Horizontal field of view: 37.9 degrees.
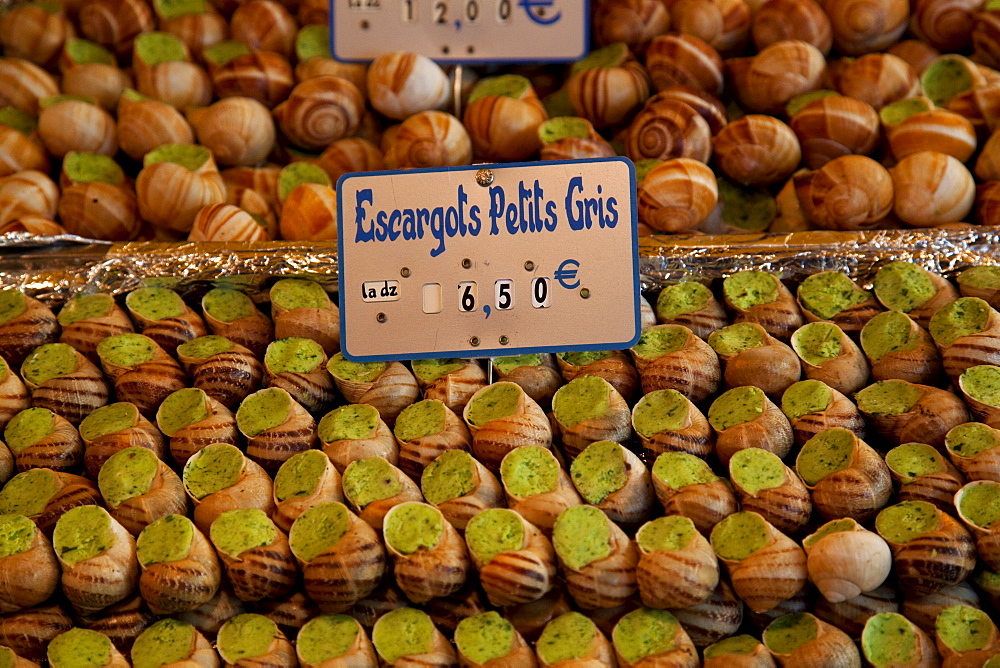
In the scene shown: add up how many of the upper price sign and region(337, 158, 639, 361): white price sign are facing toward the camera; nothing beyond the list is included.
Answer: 2

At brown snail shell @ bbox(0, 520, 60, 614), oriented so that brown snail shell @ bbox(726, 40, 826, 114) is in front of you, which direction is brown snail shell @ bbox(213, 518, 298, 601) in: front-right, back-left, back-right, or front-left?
front-right

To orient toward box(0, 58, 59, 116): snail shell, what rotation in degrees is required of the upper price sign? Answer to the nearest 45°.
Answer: approximately 90° to its right

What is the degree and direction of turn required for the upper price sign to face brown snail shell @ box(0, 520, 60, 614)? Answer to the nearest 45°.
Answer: approximately 45° to its right

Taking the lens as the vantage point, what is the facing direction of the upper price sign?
facing the viewer

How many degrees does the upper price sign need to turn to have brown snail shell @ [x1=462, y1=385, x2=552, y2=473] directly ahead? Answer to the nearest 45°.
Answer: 0° — it already faces it
